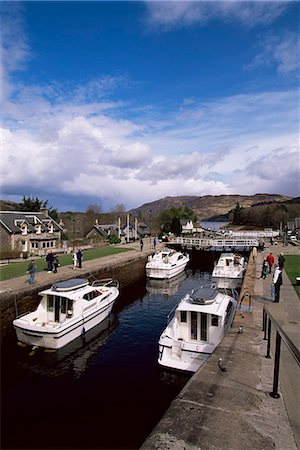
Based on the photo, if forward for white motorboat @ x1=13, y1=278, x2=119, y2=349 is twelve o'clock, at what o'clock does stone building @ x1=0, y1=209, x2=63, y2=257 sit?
The stone building is roughly at 10 o'clock from the white motorboat.

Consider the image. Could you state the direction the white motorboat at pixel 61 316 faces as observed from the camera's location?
facing away from the viewer and to the right of the viewer

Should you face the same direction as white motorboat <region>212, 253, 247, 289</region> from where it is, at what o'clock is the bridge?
The bridge is roughly at 12 o'clock from the white motorboat.

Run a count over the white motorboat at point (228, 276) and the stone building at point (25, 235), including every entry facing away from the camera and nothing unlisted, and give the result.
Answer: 1

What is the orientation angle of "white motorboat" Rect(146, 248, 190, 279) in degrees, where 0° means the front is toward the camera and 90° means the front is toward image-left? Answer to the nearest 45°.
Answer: approximately 225°

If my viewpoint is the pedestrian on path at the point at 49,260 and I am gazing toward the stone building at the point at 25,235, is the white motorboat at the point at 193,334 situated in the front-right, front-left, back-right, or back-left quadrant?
back-right

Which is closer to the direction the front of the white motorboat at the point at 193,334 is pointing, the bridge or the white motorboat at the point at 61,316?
the bridge

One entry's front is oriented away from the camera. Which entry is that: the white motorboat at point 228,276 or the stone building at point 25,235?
the white motorboat

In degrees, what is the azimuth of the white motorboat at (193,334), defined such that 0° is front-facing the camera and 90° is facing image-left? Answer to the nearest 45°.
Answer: approximately 225°

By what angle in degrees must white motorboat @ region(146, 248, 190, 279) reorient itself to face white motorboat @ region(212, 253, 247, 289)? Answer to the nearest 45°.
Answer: approximately 90° to its right
